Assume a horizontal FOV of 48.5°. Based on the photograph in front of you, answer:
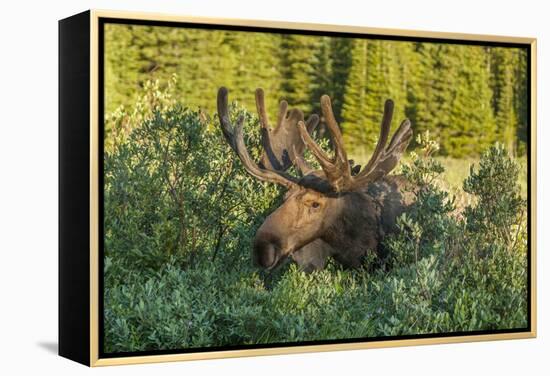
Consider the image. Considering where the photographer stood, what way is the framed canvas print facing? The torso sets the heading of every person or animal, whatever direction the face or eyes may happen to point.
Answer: facing the viewer and to the right of the viewer
